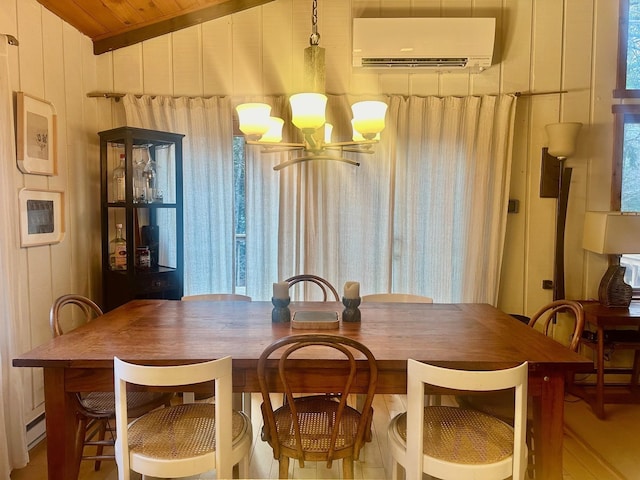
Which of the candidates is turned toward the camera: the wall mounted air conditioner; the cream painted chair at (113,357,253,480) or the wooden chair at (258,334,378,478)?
the wall mounted air conditioner

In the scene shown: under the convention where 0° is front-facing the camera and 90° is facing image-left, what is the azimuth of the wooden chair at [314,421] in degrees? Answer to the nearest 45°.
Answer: approximately 180°

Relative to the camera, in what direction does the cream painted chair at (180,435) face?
facing away from the viewer

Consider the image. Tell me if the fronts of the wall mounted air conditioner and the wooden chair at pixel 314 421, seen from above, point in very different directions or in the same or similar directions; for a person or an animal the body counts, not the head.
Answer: very different directions

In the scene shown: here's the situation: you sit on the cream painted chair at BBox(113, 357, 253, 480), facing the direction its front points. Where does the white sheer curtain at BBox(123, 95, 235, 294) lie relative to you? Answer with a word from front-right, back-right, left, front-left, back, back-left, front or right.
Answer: front

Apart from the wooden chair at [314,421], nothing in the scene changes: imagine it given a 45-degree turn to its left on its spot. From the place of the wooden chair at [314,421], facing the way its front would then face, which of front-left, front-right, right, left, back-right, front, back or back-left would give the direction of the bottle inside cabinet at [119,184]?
front

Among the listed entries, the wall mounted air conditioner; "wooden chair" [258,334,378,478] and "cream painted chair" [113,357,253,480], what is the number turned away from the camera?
2

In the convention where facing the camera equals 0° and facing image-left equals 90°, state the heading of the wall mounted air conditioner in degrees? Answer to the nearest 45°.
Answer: approximately 0°

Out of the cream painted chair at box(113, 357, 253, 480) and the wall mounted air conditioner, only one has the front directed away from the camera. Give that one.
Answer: the cream painted chair
